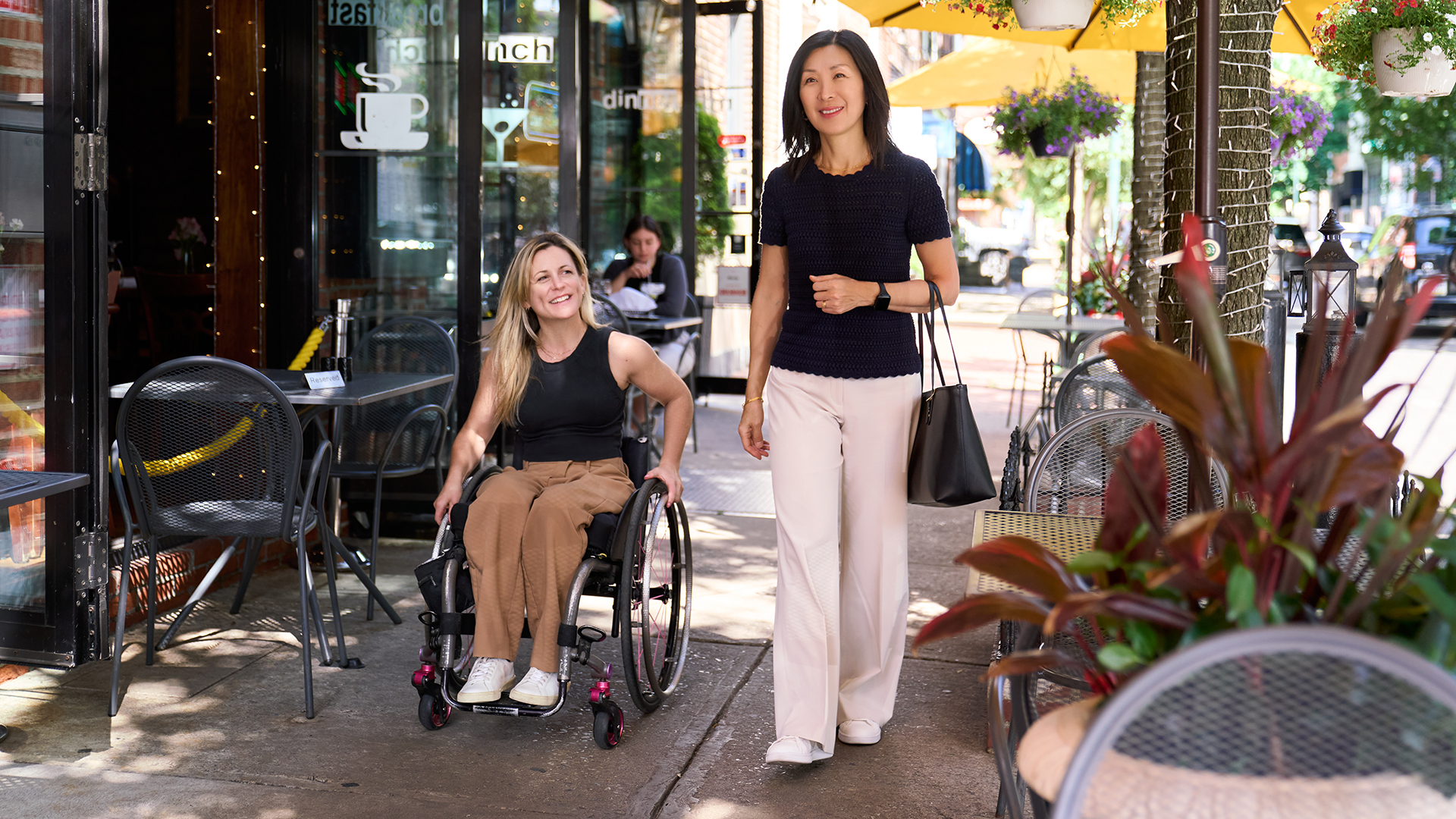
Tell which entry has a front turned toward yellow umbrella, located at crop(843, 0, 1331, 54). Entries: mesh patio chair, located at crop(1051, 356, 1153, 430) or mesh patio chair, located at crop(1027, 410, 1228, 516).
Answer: mesh patio chair, located at crop(1051, 356, 1153, 430)

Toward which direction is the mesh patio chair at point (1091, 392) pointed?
away from the camera

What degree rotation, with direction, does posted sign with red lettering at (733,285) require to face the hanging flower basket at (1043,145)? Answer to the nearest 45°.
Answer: approximately 45° to its left

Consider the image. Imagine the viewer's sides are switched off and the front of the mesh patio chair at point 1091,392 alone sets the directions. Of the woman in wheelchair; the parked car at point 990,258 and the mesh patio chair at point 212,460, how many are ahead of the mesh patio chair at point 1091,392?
1

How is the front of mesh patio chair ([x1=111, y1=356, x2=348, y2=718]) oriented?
away from the camera

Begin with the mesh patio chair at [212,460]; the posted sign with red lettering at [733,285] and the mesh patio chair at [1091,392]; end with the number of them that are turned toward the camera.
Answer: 1

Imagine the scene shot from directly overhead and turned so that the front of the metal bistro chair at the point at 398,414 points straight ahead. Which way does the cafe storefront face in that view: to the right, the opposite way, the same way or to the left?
to the left
